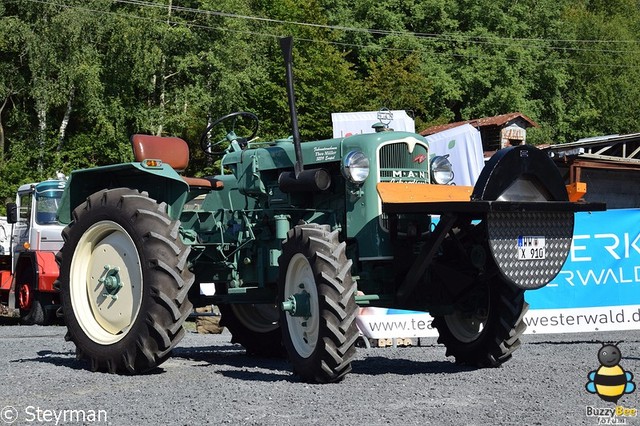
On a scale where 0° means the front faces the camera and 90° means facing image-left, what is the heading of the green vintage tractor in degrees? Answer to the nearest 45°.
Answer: approximately 315°

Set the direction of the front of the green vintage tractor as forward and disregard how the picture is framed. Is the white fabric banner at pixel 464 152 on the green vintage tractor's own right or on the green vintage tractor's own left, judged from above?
on the green vintage tractor's own left
